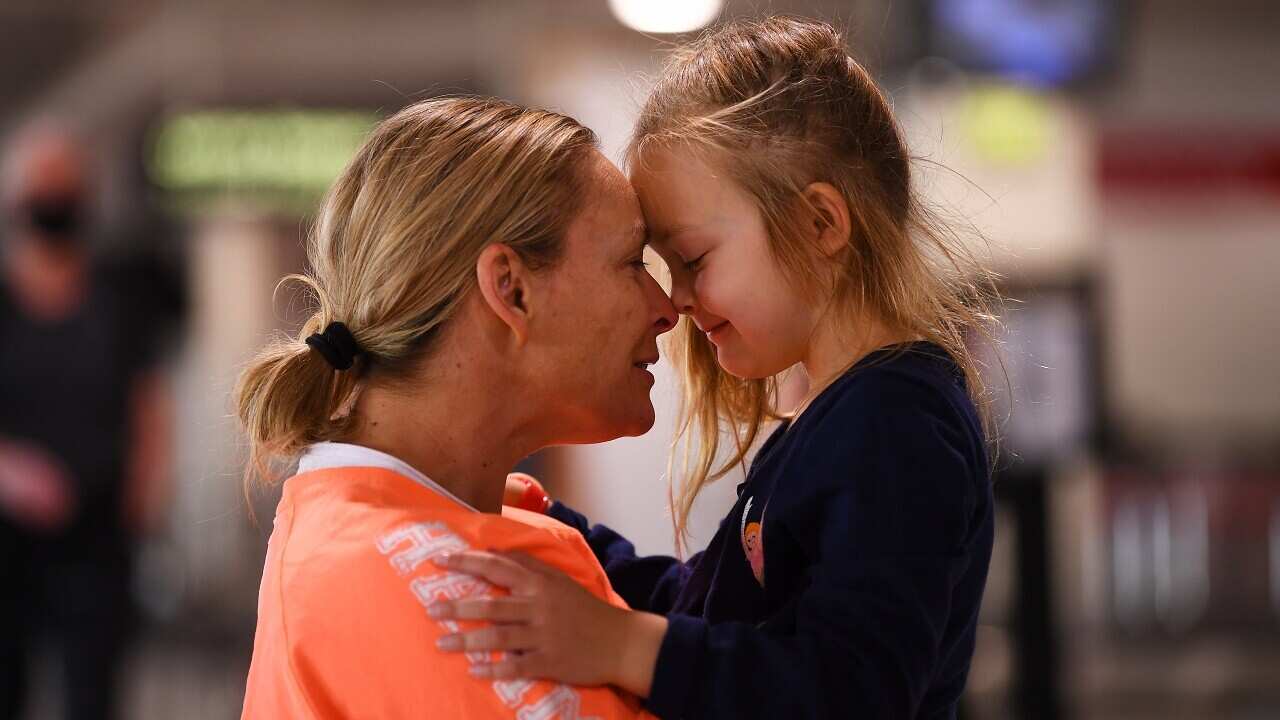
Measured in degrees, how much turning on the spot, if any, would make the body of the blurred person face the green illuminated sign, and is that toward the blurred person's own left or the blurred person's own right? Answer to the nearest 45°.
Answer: approximately 180°

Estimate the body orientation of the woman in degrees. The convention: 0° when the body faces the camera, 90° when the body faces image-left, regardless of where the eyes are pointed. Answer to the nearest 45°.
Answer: approximately 270°

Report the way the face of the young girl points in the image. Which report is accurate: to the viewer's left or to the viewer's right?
to the viewer's left

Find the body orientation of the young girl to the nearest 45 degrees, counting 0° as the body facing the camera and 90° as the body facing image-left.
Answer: approximately 90°

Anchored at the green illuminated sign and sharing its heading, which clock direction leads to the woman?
The woman is roughly at 12 o'clock from the green illuminated sign.

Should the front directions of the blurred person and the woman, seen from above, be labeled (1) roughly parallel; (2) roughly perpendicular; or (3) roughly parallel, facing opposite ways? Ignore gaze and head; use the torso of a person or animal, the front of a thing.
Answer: roughly perpendicular

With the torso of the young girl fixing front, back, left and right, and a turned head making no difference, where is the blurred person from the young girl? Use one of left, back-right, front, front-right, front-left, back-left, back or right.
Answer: front-right

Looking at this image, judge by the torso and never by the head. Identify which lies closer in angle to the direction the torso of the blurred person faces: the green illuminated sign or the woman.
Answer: the woman

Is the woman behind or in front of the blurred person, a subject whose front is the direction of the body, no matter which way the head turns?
in front

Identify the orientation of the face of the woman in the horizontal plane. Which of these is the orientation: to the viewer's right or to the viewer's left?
to the viewer's right

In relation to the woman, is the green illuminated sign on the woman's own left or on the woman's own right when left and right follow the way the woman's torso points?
on the woman's own left

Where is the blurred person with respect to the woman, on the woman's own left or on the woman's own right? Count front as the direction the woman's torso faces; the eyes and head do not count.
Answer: on the woman's own left

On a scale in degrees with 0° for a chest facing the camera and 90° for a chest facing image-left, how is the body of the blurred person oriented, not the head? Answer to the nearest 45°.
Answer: approximately 0°
